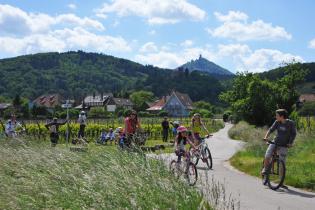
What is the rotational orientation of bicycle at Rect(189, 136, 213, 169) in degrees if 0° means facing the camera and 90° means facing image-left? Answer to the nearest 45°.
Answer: approximately 315°

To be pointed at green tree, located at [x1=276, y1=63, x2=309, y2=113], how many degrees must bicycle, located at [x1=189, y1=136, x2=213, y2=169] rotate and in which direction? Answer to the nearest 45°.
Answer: approximately 135° to its left

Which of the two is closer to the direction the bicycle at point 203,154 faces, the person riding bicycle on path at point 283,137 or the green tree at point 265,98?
the person riding bicycle on path

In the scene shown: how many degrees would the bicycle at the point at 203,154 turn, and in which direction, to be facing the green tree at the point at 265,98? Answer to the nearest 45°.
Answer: approximately 135° to its left

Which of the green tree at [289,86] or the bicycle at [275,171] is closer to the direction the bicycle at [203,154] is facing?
the bicycle

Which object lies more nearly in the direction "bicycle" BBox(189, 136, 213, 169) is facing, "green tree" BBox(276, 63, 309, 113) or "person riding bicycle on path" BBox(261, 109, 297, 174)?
the person riding bicycle on path

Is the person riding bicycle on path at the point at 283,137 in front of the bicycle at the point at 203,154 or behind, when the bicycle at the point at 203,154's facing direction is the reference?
in front
